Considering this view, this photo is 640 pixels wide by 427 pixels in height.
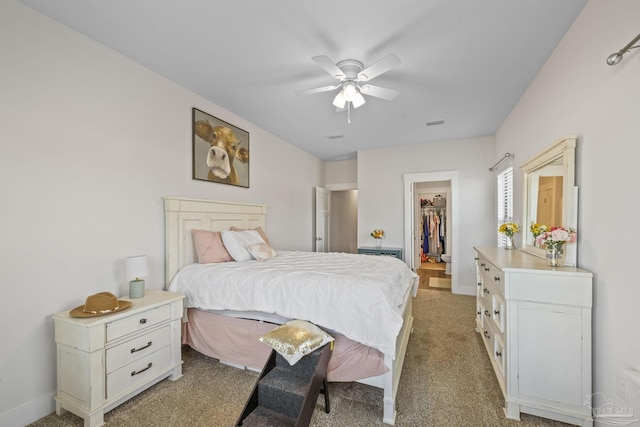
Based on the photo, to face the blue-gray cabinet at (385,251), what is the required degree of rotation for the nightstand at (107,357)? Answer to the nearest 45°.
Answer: approximately 45° to its left

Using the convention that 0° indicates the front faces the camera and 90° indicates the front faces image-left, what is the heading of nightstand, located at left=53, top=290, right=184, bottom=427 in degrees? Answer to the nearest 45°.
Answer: approximately 315°

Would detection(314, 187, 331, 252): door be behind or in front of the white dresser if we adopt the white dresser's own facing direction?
in front

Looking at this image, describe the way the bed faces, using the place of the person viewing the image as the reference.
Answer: facing the viewer and to the right of the viewer

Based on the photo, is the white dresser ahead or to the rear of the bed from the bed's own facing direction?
ahead

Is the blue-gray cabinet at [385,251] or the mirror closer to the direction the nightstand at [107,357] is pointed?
the mirror

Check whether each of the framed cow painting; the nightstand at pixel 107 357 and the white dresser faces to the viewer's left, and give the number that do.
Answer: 1

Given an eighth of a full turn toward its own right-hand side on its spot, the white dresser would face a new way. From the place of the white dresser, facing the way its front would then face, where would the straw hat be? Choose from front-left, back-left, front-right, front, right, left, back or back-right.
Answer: left

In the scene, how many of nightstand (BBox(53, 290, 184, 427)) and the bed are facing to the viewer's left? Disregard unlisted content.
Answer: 0

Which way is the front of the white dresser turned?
to the viewer's left
